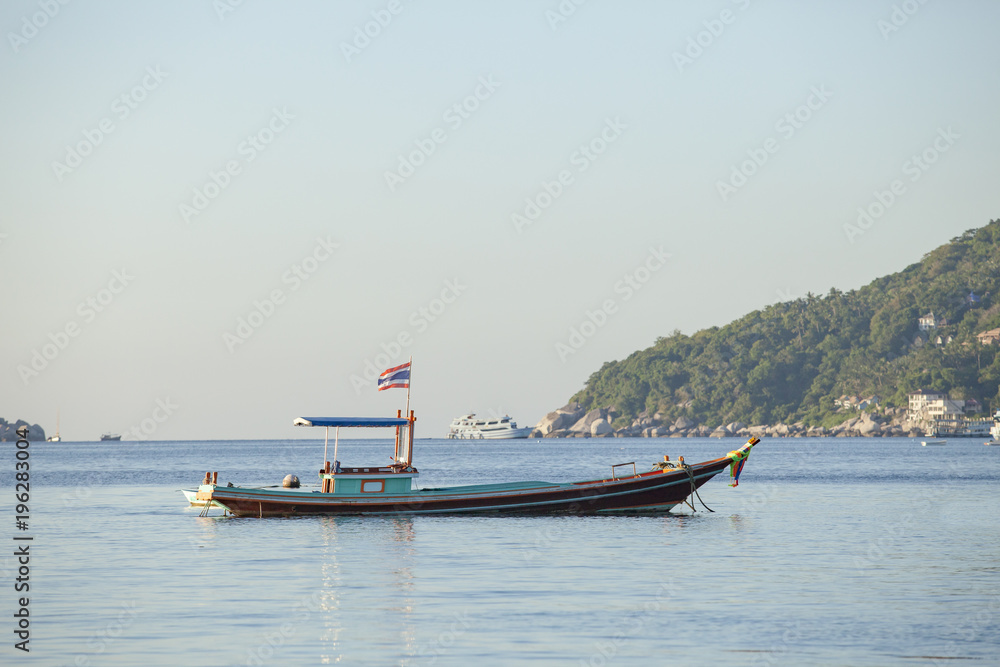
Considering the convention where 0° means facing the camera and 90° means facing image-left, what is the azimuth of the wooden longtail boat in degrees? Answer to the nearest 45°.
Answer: approximately 270°
